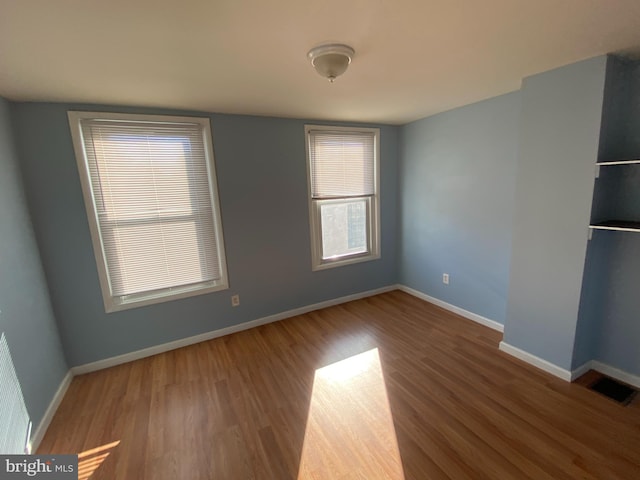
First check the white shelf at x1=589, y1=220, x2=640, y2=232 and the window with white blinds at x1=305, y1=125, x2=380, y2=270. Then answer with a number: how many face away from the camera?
0

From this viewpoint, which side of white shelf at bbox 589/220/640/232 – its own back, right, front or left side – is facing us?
front

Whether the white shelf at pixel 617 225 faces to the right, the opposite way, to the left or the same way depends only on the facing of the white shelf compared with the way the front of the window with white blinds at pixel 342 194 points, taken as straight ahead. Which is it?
to the right

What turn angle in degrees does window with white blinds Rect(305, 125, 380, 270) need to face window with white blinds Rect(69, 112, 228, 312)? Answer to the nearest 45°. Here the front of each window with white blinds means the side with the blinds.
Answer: approximately 90° to its right

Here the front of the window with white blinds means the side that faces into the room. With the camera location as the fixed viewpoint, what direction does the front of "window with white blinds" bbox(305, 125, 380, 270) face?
facing the viewer and to the right of the viewer

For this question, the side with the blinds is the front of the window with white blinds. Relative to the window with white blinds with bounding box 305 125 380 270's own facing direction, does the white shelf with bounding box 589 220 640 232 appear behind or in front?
in front

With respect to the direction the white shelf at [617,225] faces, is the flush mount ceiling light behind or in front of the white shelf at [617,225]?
in front

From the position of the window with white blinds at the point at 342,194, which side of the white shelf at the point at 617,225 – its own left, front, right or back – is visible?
right

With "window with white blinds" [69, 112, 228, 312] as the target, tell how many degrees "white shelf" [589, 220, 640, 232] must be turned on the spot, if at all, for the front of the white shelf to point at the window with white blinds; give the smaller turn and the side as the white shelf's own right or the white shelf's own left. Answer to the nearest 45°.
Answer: approximately 45° to the white shelf's own right

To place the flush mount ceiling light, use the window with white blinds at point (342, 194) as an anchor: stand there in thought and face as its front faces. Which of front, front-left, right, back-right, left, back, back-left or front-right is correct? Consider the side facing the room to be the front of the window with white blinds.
front-right
